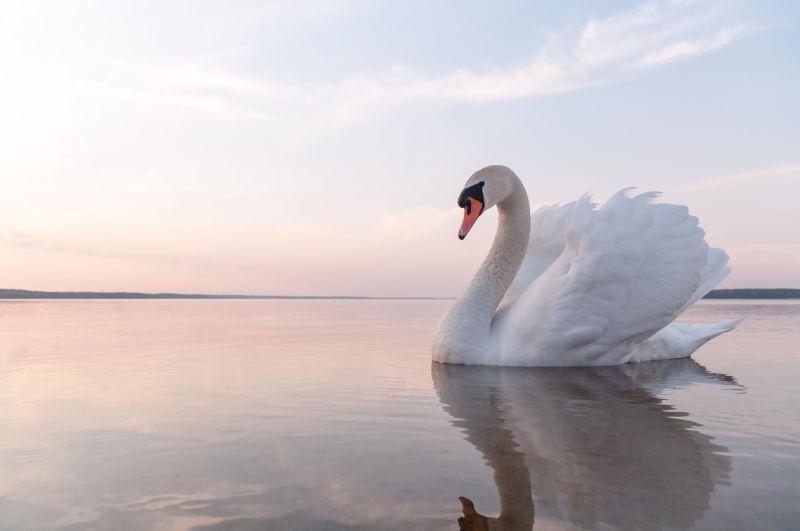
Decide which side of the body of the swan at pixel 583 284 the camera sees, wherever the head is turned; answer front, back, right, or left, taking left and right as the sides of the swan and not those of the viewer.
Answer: left
